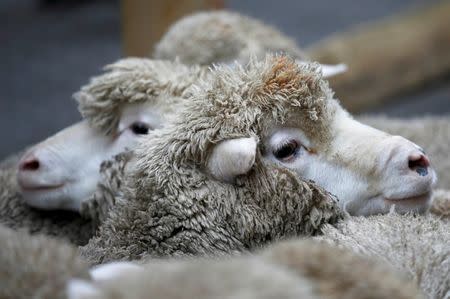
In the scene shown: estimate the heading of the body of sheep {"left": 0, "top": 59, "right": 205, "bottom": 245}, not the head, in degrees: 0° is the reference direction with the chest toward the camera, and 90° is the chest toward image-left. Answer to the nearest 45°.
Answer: approximately 90°

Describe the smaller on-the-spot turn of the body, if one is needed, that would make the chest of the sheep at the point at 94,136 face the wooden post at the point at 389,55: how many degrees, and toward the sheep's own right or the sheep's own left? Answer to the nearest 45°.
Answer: approximately 135° to the sheep's own right

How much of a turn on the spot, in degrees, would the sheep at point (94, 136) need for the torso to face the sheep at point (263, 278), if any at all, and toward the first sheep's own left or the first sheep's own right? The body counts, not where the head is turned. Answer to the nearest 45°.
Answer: approximately 90° to the first sheep's own left

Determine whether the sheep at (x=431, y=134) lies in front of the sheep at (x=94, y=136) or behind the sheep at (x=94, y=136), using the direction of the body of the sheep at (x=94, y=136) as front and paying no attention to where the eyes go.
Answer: behind

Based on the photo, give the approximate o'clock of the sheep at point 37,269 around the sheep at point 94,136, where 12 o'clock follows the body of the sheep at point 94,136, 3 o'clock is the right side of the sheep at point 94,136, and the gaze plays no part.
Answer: the sheep at point 37,269 is roughly at 9 o'clock from the sheep at point 94,136.

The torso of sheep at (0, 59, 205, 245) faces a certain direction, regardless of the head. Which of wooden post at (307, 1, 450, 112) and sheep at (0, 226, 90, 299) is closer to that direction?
the sheep
